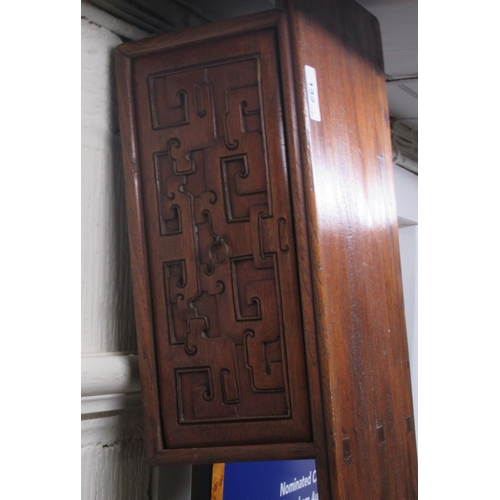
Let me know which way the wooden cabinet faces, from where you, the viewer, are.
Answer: facing the viewer and to the left of the viewer
